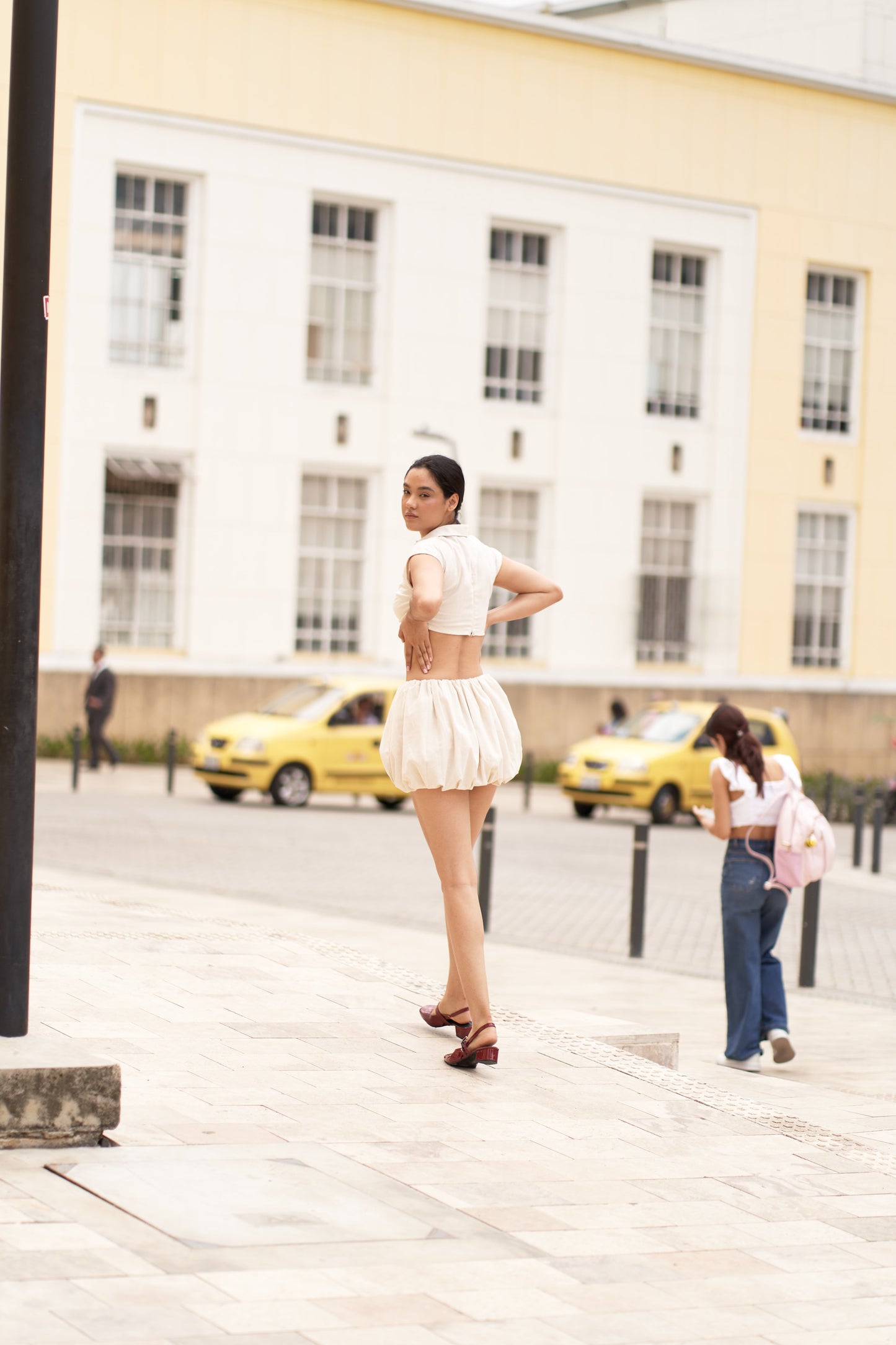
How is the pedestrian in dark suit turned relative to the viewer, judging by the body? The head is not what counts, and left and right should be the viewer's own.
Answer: facing to the left of the viewer

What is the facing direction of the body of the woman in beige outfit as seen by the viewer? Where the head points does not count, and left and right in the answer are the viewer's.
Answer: facing away from the viewer and to the left of the viewer

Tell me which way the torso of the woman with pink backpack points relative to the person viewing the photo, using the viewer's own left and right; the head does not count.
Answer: facing away from the viewer and to the left of the viewer

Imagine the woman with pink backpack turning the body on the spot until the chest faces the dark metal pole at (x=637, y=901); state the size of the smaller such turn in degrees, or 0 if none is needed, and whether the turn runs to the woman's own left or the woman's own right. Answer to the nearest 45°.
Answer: approximately 45° to the woman's own right

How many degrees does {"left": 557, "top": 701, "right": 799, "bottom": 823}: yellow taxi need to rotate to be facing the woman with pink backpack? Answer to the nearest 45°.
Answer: approximately 45° to its left

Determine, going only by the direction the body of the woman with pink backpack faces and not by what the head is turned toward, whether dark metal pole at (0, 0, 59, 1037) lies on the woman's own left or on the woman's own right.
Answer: on the woman's own left

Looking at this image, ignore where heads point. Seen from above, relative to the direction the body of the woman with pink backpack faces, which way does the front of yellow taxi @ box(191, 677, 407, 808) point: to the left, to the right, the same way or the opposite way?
to the left
